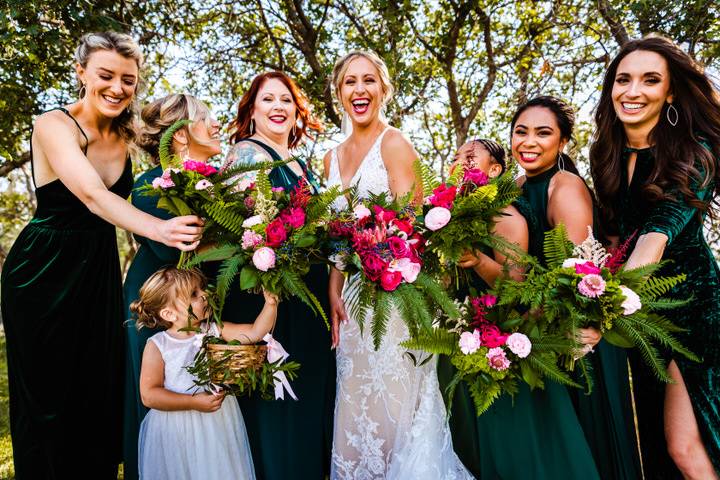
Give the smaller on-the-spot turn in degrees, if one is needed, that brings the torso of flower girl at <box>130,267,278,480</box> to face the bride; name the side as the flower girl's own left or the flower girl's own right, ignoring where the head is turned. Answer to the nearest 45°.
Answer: approximately 45° to the flower girl's own left

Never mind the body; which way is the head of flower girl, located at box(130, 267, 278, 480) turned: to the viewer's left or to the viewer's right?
to the viewer's right

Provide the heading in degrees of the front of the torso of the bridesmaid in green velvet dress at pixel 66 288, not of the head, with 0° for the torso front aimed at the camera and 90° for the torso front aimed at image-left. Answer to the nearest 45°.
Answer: approximately 315°

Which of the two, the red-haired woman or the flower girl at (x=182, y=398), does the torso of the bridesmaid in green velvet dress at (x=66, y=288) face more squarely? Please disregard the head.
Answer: the flower girl

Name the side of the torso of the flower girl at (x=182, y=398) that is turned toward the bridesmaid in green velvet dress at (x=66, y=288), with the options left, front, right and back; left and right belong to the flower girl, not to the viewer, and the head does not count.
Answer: back

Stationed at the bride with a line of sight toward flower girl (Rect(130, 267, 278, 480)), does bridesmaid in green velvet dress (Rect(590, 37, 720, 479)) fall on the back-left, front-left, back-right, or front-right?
back-left

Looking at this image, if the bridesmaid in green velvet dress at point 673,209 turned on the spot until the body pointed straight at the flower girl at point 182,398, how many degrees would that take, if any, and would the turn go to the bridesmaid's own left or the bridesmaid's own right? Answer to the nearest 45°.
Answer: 0° — they already face them

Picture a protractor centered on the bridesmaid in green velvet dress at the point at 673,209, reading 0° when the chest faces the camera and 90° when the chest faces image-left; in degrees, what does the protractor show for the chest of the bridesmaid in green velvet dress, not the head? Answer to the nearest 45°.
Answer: approximately 45°

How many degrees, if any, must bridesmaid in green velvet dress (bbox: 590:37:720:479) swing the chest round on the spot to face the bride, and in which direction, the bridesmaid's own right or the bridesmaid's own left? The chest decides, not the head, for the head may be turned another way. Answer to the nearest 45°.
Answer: approximately 45° to the bridesmaid's own right

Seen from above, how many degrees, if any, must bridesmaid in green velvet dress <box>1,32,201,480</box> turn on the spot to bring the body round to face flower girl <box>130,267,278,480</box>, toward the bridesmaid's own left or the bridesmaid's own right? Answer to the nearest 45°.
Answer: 0° — they already face them

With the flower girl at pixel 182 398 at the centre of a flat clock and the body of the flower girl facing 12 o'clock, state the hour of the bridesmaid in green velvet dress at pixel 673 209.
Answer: The bridesmaid in green velvet dress is roughly at 11 o'clock from the flower girl.
